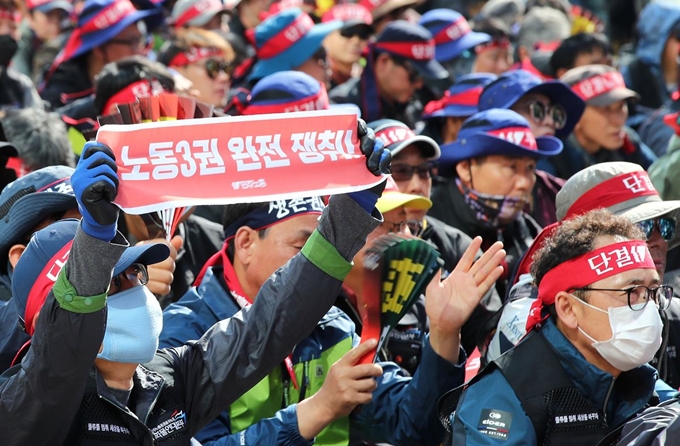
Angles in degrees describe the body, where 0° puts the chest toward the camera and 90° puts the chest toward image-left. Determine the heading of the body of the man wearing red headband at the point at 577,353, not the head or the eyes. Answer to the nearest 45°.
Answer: approximately 315°

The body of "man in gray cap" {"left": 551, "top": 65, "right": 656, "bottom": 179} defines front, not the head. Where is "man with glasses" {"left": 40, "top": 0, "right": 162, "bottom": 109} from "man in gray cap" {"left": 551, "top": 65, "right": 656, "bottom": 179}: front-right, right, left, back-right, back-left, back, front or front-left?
back-right

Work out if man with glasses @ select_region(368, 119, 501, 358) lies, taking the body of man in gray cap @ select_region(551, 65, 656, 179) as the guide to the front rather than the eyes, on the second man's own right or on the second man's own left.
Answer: on the second man's own right

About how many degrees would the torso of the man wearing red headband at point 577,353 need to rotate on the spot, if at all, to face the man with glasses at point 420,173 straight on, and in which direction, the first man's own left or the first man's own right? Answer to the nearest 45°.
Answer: approximately 180°

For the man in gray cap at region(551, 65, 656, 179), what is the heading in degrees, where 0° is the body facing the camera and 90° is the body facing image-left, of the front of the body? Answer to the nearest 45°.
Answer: approximately 315°
